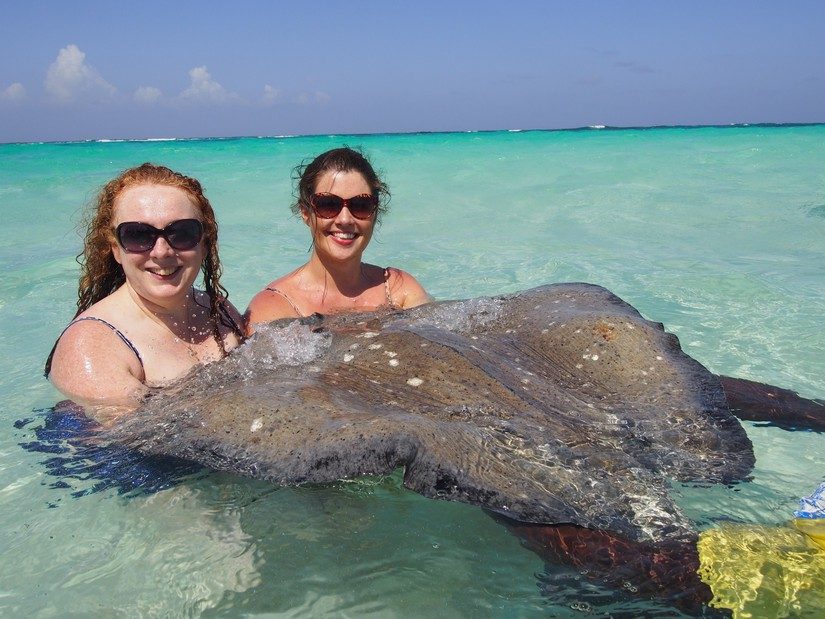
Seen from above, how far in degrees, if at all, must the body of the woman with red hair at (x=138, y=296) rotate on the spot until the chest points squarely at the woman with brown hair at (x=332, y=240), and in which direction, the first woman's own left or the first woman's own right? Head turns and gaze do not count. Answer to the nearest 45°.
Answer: approximately 90° to the first woman's own left

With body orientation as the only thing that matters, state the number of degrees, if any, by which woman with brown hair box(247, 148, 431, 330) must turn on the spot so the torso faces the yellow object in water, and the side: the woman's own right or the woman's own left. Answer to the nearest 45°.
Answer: approximately 45° to the woman's own left

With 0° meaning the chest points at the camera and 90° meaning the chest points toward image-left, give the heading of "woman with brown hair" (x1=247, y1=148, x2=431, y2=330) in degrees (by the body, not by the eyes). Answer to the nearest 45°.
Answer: approximately 0°
